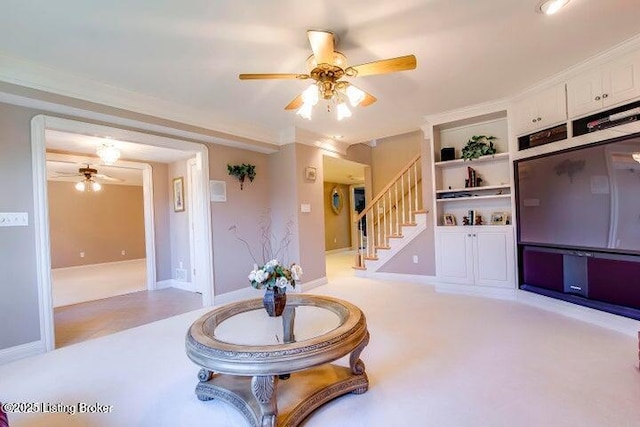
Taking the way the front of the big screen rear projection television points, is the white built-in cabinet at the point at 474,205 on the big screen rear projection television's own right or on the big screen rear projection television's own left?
on the big screen rear projection television's own right

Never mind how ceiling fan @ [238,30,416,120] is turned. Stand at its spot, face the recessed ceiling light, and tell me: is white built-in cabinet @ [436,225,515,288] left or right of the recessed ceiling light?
left

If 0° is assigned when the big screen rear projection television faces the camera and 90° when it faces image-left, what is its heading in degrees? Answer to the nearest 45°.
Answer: approximately 45°

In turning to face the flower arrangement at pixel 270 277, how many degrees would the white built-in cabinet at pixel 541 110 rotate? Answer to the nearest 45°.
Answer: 0° — it already faces it

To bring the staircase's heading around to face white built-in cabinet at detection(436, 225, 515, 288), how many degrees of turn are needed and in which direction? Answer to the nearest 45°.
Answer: approximately 135° to its left

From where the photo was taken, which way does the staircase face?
to the viewer's left
